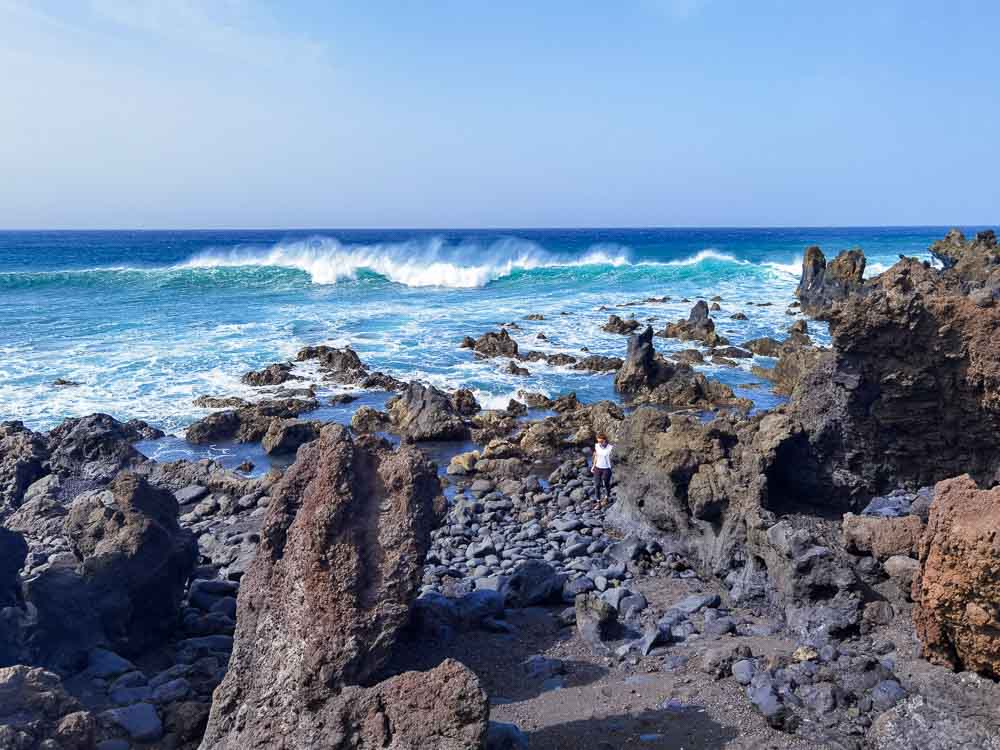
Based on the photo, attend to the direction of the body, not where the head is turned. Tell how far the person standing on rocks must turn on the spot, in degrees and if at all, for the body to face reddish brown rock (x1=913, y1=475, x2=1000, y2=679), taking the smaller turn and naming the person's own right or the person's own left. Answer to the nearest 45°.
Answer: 0° — they already face it

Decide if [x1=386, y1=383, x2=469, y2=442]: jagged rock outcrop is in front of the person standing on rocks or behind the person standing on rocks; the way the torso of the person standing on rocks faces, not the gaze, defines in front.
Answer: behind

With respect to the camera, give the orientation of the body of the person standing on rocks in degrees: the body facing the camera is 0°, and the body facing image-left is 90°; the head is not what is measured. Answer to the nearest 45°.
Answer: approximately 0°

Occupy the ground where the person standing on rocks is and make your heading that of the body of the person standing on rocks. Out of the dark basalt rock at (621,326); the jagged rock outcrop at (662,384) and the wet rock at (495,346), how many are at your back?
3

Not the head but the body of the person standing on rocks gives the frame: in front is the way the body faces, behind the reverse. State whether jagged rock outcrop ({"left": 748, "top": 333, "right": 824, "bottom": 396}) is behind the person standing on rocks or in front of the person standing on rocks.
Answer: behind

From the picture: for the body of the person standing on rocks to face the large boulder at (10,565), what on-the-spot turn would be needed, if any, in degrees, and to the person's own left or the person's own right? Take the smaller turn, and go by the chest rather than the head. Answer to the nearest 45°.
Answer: approximately 45° to the person's own right

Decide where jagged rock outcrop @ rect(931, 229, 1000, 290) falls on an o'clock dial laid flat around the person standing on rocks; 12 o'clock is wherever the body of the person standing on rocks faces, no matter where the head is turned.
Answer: The jagged rock outcrop is roughly at 7 o'clock from the person standing on rocks.

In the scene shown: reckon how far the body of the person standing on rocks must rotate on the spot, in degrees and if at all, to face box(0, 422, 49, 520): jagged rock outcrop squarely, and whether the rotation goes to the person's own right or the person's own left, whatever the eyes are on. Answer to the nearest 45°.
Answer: approximately 90° to the person's own right

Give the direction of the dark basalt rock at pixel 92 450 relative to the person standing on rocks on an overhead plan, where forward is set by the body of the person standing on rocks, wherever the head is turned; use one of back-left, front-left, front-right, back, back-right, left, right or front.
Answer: right

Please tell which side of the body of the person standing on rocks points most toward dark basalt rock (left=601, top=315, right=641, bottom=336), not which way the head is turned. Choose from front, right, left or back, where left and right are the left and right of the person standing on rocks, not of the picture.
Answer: back

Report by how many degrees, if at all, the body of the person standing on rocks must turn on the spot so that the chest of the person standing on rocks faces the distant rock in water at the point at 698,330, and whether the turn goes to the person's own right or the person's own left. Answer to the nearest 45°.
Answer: approximately 180°

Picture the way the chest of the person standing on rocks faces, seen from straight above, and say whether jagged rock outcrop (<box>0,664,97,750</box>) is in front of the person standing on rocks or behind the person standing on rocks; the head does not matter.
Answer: in front
